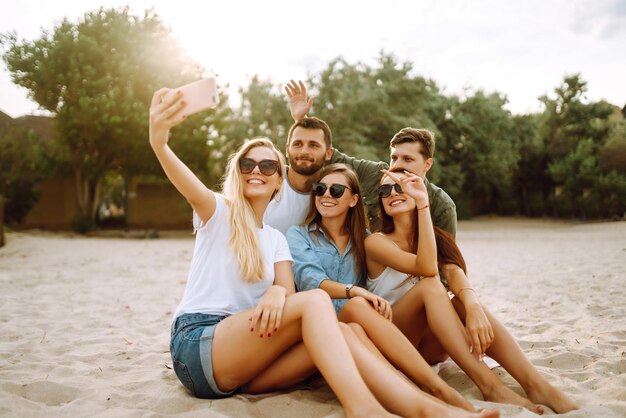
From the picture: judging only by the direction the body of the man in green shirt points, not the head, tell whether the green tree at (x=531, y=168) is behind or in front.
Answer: behind

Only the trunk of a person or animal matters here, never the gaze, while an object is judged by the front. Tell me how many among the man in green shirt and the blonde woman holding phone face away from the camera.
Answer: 0

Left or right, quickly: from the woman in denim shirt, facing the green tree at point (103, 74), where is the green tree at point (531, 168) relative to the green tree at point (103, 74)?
right

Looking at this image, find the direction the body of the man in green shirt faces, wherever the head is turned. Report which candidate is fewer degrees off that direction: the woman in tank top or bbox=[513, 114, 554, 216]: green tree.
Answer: the woman in tank top

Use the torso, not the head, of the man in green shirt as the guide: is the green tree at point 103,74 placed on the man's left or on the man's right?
on the man's right

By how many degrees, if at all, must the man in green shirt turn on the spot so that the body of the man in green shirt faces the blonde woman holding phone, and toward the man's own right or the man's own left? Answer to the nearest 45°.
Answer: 0° — they already face them

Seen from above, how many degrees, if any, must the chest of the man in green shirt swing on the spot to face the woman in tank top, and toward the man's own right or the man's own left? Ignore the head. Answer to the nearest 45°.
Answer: approximately 45° to the man's own left

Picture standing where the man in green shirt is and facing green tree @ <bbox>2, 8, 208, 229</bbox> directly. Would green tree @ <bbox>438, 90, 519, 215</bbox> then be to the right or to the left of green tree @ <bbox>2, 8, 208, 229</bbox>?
right

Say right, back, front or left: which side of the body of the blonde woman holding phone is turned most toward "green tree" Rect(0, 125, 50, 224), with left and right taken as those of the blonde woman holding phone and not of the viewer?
back

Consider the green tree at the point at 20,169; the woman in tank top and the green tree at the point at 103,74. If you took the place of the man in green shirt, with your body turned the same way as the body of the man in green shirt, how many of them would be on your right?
2
